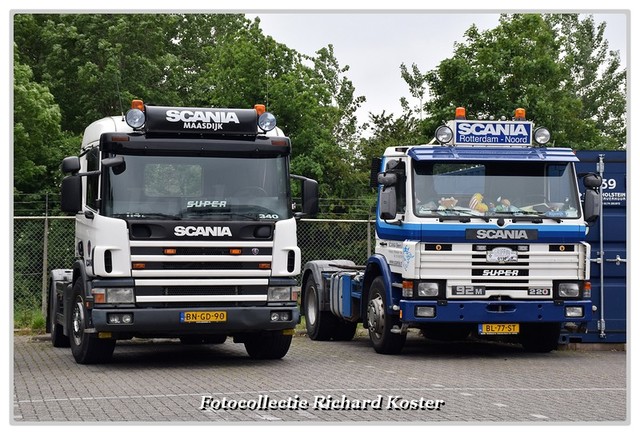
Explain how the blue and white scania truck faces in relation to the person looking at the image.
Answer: facing the viewer and to the right of the viewer

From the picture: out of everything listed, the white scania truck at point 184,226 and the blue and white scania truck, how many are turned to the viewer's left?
0

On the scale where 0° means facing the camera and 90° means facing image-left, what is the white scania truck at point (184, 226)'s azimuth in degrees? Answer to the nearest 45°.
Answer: approximately 0°

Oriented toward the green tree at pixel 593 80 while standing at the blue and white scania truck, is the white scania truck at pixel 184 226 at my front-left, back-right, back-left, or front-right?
back-left

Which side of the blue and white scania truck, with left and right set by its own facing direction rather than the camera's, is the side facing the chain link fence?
back

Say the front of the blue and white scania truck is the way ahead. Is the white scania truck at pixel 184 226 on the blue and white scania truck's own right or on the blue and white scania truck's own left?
on the blue and white scania truck's own right

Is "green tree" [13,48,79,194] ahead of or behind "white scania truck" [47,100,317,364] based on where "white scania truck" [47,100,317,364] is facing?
behind

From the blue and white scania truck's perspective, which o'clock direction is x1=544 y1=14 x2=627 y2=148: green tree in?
The green tree is roughly at 8 o'clock from the blue and white scania truck.

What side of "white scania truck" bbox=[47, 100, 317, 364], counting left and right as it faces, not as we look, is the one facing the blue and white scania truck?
left

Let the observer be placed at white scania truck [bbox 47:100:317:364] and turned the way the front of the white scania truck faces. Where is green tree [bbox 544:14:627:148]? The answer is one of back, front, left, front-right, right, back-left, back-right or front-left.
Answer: back-left

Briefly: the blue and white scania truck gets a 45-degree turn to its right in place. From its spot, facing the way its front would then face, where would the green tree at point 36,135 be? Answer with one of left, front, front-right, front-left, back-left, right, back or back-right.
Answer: back-right

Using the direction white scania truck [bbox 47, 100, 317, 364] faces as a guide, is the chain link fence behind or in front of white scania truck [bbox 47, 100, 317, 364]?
behind
